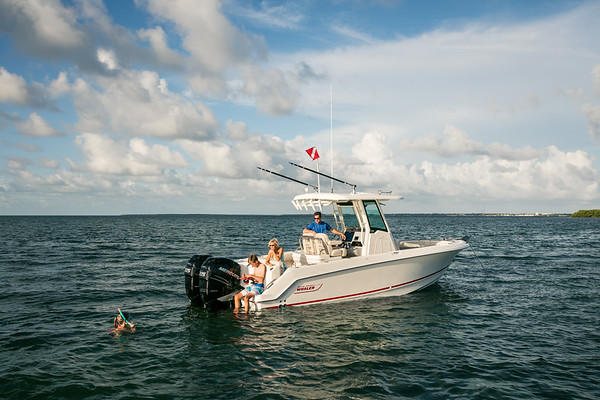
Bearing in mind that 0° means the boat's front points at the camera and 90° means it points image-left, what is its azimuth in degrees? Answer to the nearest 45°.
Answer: approximately 225°

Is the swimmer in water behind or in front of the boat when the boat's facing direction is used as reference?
behind
